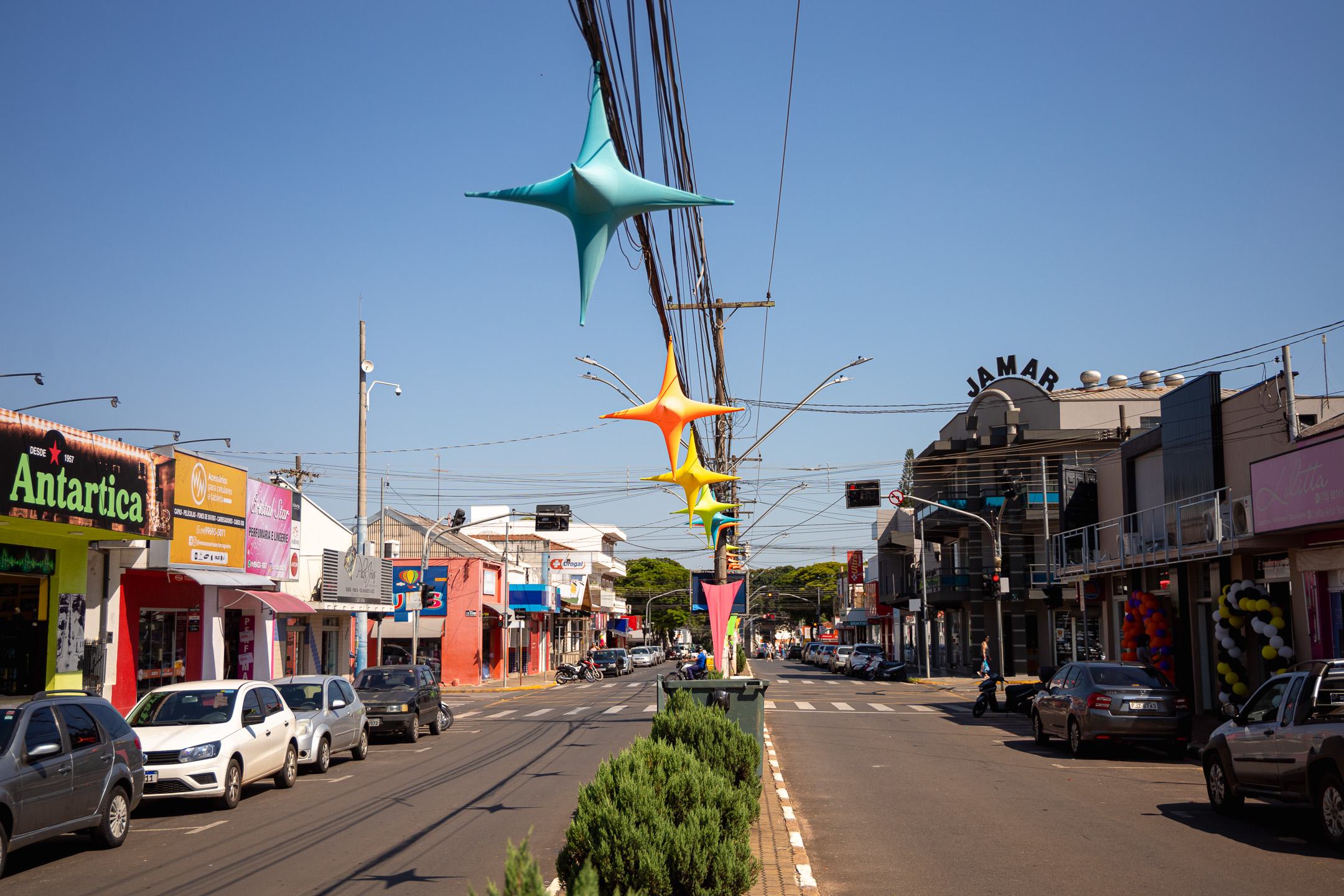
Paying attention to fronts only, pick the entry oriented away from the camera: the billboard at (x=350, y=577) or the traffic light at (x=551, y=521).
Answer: the traffic light

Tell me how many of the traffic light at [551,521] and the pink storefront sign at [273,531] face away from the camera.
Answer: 1

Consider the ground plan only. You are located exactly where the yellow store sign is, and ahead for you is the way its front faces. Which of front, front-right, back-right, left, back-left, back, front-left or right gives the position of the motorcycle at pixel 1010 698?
front-left

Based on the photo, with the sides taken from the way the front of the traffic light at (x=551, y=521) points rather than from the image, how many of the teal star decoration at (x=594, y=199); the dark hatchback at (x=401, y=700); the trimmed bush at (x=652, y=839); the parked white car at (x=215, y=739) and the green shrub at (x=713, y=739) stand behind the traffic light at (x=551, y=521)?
5

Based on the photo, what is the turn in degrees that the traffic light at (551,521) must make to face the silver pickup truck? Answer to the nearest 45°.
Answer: approximately 180°

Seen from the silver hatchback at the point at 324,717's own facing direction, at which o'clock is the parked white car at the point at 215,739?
The parked white car is roughly at 11 o'clock from the silver hatchback.

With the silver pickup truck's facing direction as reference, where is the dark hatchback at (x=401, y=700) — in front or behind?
in front

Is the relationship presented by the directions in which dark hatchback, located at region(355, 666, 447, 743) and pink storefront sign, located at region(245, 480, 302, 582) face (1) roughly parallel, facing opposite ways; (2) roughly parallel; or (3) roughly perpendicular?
roughly perpendicular

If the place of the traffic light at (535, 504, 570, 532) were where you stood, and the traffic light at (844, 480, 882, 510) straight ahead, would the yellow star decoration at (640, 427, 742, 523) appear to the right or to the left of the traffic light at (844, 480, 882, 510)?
right

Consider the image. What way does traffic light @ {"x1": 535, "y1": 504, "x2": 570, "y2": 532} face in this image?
away from the camera

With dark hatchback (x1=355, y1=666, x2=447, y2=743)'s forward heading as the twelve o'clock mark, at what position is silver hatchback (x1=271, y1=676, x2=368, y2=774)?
The silver hatchback is roughly at 11 o'clock from the dark hatchback.

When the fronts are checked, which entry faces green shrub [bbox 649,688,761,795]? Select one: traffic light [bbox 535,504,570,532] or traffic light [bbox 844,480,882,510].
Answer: traffic light [bbox 844,480,882,510]

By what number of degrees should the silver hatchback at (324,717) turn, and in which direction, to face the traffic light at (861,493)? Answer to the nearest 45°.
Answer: approximately 180°
